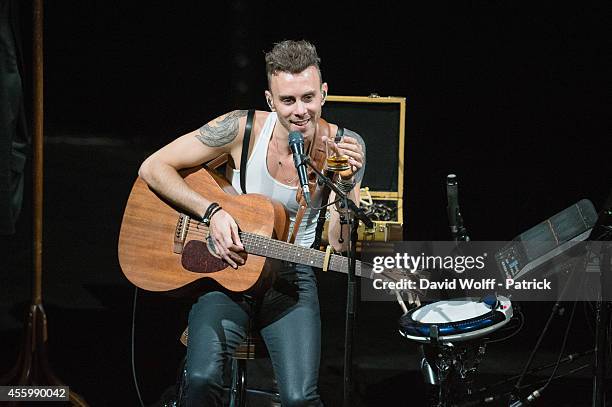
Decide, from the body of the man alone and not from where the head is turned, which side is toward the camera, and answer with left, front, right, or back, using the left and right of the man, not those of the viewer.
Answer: front

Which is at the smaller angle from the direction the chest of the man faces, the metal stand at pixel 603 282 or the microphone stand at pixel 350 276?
the microphone stand

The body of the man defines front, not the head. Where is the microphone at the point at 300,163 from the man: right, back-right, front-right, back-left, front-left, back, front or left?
front

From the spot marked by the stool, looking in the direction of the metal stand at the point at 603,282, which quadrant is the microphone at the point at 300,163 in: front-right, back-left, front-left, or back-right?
front-right

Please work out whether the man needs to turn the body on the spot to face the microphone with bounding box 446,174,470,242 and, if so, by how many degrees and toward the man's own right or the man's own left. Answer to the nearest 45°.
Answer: approximately 90° to the man's own left

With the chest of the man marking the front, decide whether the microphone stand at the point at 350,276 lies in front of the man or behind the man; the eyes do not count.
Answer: in front

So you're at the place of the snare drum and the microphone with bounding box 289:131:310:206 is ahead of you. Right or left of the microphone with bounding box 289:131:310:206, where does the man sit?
right

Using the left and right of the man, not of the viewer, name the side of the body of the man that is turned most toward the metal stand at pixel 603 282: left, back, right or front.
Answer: left

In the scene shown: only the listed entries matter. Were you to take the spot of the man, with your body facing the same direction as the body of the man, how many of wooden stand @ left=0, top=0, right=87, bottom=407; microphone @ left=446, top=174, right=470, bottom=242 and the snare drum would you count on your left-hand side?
2

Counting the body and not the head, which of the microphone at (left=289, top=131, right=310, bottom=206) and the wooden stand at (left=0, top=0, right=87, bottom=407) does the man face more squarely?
the microphone

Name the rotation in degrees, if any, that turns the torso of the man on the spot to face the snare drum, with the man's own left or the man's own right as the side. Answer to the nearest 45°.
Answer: approximately 90° to the man's own left

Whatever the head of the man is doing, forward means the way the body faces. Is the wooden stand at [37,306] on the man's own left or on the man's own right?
on the man's own right
